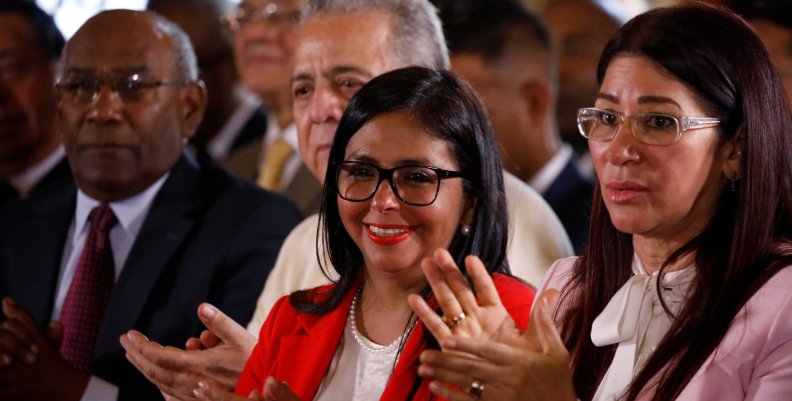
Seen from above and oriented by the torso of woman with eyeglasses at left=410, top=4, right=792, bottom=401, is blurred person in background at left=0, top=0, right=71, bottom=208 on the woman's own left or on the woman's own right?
on the woman's own right

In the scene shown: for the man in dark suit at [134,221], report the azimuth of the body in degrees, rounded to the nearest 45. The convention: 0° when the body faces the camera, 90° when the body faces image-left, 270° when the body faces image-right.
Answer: approximately 45°

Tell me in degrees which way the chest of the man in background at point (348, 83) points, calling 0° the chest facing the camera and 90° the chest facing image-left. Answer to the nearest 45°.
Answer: approximately 45°

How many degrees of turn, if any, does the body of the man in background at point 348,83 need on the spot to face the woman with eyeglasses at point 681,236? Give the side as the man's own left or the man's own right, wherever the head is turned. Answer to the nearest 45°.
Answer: approximately 90° to the man's own left

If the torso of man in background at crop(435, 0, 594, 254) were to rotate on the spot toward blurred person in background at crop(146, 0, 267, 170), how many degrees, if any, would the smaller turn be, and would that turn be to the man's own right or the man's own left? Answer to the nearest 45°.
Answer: approximately 90° to the man's own right

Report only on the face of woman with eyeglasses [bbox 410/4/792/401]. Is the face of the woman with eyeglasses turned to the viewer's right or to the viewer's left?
to the viewer's left

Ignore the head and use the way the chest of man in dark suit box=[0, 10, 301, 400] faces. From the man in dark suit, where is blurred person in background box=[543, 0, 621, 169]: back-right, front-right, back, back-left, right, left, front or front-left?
back
